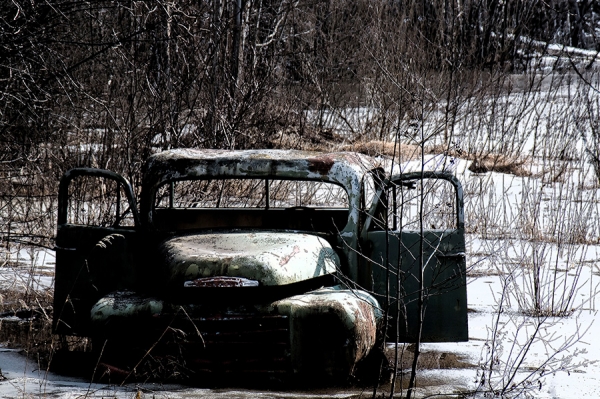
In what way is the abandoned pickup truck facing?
toward the camera
